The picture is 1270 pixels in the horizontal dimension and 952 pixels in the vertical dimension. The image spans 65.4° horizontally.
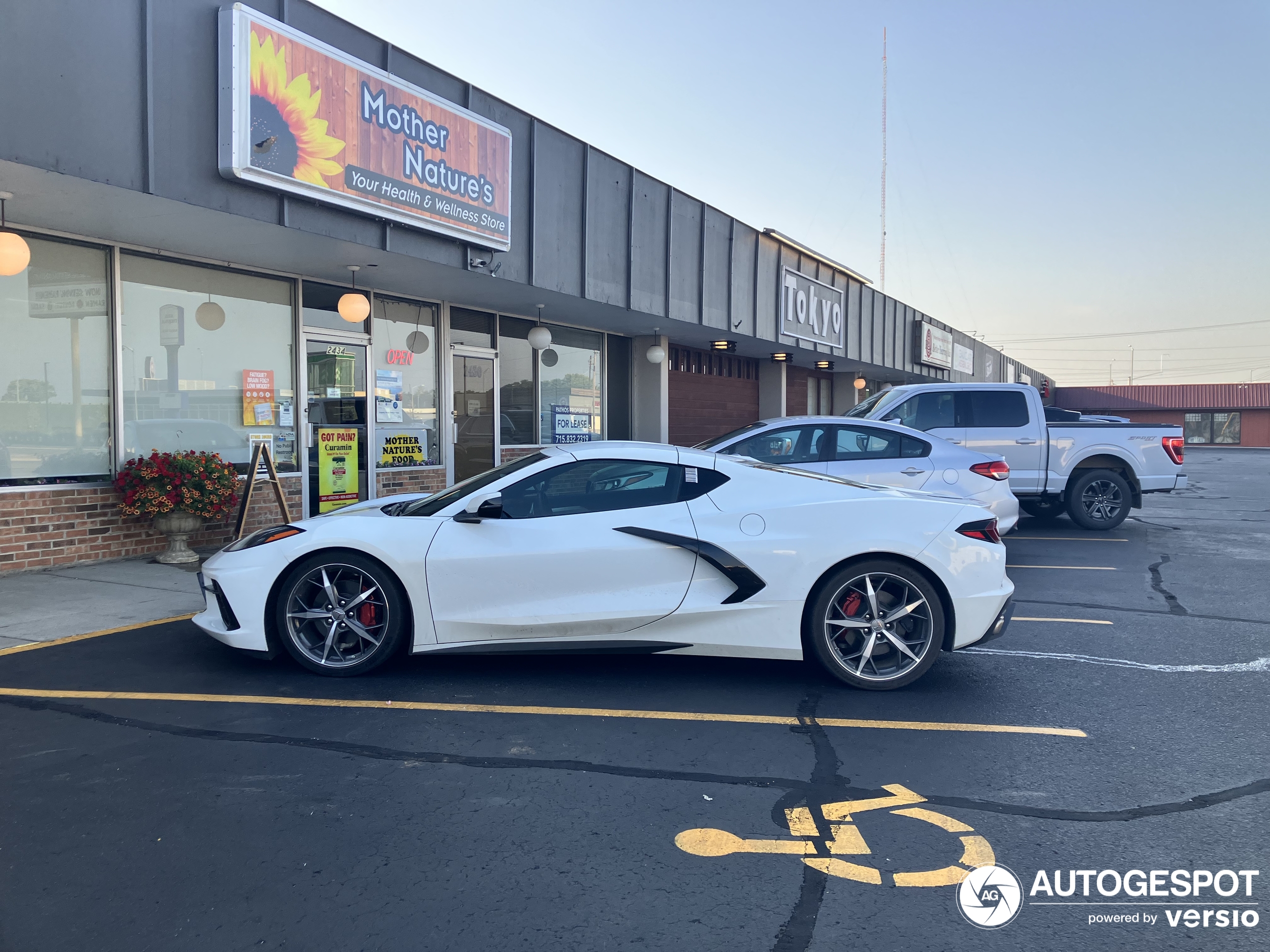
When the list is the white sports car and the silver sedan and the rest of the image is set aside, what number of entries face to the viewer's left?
2

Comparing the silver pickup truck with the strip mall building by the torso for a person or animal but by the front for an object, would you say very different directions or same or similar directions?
very different directions

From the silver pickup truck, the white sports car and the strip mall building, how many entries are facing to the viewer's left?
2

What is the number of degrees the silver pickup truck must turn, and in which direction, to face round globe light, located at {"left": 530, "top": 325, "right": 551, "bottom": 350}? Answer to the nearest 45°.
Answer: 0° — it already faces it

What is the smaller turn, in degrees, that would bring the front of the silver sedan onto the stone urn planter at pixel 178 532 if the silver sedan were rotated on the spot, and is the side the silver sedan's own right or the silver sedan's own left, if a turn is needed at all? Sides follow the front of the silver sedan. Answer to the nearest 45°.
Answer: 0° — it already faces it

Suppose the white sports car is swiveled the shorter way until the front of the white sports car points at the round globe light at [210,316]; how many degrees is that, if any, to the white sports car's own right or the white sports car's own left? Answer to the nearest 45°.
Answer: approximately 45° to the white sports car's own right

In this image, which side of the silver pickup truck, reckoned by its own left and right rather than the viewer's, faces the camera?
left

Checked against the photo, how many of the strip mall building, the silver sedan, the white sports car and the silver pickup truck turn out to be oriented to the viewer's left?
3

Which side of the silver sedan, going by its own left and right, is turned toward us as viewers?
left

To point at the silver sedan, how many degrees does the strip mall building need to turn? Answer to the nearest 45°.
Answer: approximately 45° to its left

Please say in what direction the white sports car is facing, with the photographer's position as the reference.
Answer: facing to the left of the viewer

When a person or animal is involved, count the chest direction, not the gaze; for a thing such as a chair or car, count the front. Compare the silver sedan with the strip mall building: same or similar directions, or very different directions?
very different directions
